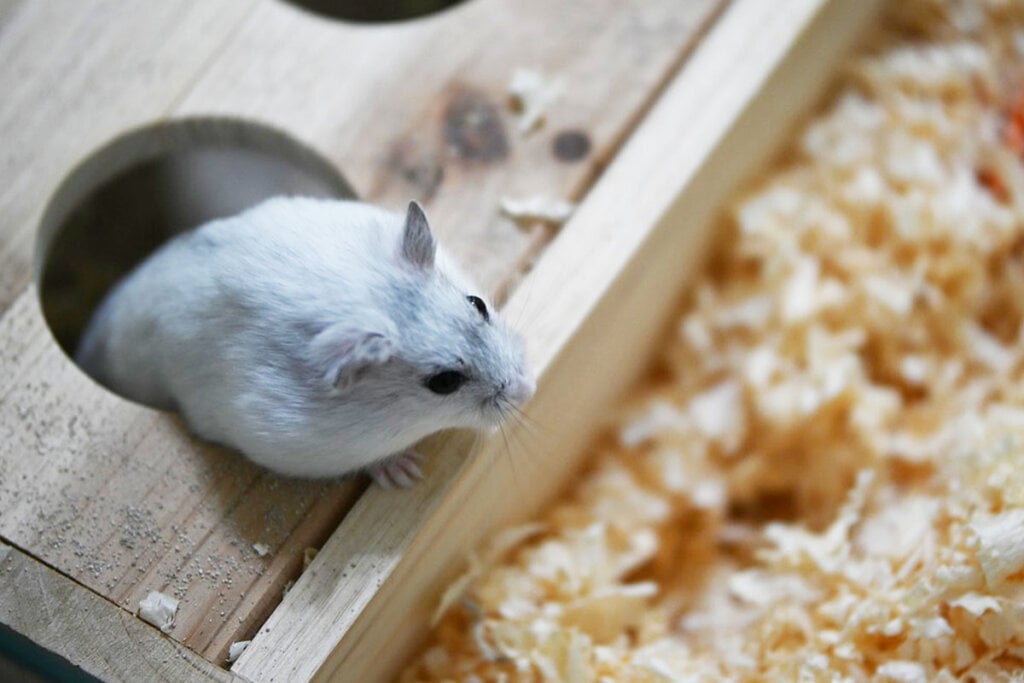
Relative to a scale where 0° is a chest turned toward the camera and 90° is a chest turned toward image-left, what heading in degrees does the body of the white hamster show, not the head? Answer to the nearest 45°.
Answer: approximately 315°
